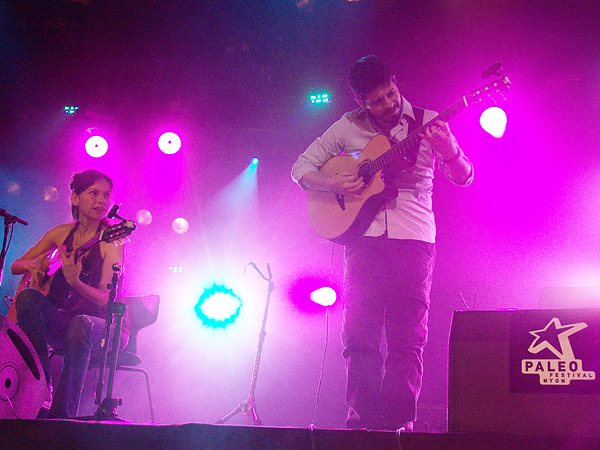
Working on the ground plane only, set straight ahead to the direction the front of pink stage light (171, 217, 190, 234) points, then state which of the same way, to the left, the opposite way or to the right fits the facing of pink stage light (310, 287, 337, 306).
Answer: the same way

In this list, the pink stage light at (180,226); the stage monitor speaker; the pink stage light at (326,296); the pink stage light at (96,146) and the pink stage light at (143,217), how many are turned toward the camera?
4

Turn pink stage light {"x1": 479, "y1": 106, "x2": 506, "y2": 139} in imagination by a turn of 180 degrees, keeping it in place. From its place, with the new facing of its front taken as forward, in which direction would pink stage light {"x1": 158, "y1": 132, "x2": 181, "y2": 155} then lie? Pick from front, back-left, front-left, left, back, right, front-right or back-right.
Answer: left

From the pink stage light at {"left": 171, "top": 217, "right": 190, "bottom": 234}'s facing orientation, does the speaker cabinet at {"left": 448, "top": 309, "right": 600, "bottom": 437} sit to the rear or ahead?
ahead

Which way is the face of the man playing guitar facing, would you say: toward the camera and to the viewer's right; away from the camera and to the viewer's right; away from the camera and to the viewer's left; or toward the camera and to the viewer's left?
toward the camera and to the viewer's right

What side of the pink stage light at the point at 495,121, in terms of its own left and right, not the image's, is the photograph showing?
front

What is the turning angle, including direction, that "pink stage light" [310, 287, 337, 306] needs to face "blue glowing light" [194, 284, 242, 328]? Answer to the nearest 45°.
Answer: approximately 90° to its right

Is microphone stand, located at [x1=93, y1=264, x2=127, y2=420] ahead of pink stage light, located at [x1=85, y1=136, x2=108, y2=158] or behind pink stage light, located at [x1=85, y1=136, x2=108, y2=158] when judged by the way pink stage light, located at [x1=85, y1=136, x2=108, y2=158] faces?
ahead

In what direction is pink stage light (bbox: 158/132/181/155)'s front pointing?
toward the camera

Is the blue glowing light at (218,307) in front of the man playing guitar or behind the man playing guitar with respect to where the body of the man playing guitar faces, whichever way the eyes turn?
behind

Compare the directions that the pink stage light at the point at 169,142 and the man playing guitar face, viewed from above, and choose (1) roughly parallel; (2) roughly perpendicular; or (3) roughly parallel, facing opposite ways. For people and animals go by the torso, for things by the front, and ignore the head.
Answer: roughly parallel

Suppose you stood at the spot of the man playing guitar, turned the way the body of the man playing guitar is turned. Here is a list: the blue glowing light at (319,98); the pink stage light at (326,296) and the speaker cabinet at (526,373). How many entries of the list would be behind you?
2

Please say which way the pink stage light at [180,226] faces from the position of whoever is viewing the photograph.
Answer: facing the viewer

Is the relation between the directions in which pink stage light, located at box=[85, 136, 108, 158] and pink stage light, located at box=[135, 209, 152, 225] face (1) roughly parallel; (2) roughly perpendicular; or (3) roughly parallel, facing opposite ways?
roughly parallel

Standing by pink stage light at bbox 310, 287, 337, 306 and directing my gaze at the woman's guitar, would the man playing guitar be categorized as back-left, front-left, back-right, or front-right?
front-left
